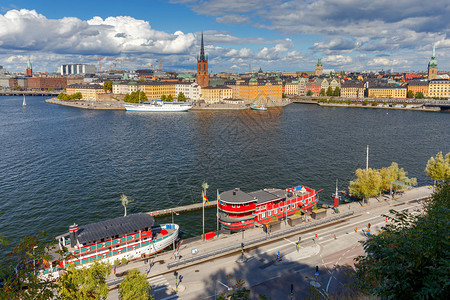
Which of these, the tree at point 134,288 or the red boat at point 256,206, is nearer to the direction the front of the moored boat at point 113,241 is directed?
the red boat

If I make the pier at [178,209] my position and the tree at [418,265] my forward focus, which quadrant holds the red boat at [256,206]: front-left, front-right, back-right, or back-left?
front-left

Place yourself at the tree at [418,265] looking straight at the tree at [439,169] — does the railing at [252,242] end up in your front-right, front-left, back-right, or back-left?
front-left

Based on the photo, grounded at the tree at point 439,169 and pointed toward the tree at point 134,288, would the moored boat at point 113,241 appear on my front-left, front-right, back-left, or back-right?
front-right

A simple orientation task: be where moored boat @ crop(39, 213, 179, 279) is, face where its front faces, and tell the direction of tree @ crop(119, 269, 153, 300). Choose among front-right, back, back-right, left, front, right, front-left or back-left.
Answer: back-right

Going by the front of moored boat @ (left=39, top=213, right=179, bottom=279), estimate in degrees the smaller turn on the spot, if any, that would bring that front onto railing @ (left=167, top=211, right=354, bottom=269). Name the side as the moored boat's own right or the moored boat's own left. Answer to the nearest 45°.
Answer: approximately 45° to the moored boat's own right

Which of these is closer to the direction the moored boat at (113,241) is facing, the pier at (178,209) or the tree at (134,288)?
the pier

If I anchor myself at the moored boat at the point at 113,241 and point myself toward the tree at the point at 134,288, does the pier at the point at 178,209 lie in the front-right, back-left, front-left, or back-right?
back-left

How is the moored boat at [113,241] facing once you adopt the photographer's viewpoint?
facing away from the viewer and to the right of the viewer

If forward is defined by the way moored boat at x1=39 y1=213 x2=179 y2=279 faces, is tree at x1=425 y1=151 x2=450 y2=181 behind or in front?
in front
